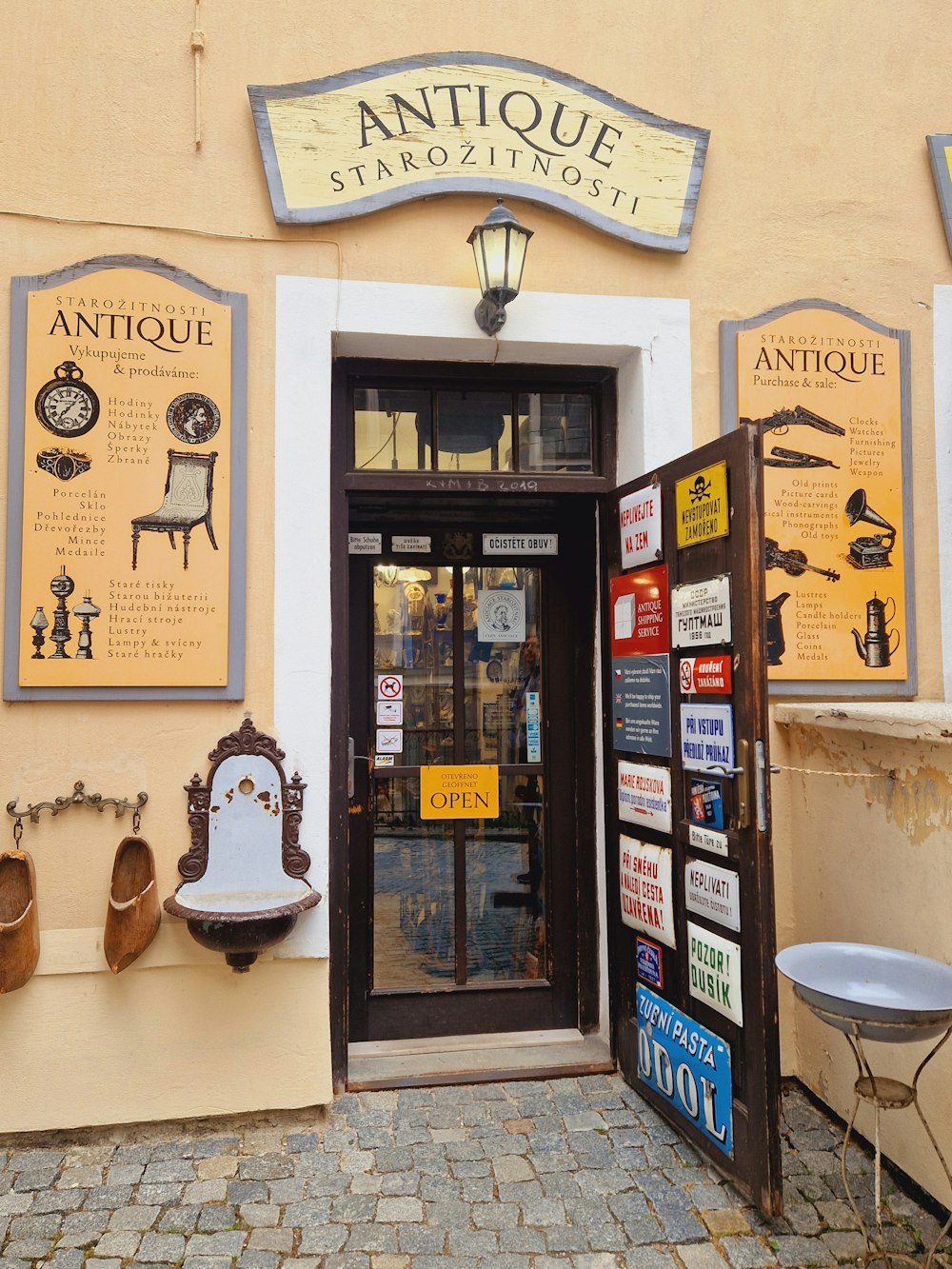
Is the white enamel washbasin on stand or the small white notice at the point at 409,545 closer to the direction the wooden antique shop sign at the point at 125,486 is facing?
the white enamel washbasin on stand

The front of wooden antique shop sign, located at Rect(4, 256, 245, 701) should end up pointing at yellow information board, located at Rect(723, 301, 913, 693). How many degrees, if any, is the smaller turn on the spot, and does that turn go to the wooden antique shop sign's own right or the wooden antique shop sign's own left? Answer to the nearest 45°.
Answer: approximately 90° to the wooden antique shop sign's own left

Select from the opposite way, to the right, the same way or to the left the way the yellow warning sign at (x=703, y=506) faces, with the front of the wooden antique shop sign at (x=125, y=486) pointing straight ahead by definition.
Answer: to the right

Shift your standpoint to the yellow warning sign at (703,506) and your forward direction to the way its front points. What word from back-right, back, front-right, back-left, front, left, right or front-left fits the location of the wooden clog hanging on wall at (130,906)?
front-right

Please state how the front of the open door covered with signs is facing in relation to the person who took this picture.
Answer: facing the viewer and to the left of the viewer

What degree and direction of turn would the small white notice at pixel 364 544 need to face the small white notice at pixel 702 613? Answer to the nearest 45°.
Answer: approximately 45° to its left

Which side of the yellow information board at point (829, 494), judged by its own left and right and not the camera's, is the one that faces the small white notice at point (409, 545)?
right

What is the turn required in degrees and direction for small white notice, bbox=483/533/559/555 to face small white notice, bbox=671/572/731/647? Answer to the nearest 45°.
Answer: approximately 45° to its left

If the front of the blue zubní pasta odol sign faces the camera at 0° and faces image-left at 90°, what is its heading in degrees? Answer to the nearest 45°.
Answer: approximately 45°

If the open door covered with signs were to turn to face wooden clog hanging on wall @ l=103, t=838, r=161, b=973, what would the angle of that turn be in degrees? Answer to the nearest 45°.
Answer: approximately 45° to its right

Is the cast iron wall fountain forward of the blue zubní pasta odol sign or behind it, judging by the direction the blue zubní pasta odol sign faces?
forward

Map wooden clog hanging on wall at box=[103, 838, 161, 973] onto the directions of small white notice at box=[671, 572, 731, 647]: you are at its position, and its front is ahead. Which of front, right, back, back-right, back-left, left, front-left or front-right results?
front-right

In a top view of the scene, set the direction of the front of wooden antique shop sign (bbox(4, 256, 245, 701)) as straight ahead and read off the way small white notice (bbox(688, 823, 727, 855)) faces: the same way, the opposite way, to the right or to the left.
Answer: to the right

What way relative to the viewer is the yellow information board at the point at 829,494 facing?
toward the camera

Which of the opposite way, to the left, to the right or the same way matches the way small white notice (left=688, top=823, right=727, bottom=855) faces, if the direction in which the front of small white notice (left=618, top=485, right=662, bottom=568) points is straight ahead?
the same way

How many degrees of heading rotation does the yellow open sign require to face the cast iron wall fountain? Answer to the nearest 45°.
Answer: approximately 45° to its right

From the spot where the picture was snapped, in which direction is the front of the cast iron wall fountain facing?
facing the viewer

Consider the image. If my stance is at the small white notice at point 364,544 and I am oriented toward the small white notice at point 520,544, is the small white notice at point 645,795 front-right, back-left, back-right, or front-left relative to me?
front-right
